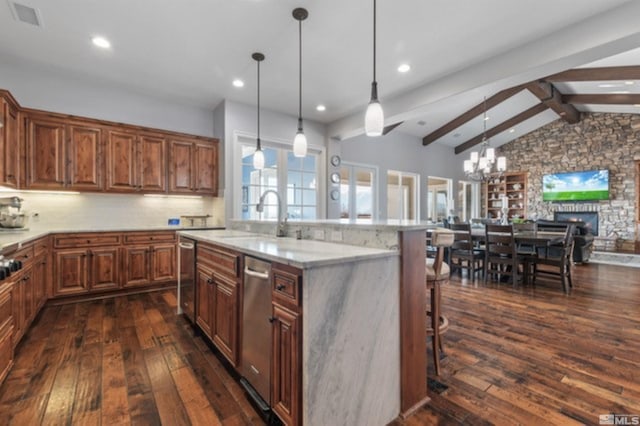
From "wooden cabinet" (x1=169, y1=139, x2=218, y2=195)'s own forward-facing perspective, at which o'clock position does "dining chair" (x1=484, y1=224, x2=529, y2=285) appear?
The dining chair is roughly at 10 o'clock from the wooden cabinet.

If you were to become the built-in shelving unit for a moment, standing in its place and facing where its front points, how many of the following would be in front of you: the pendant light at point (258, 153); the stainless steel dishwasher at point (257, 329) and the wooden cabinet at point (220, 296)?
3

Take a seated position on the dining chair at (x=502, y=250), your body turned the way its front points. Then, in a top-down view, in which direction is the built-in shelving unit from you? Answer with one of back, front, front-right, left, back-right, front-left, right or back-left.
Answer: front-left

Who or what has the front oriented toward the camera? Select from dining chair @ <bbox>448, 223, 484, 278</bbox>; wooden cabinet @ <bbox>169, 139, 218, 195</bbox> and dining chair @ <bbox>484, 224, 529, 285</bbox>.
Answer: the wooden cabinet

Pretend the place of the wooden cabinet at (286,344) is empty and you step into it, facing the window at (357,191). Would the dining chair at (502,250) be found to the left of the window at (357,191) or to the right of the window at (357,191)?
right

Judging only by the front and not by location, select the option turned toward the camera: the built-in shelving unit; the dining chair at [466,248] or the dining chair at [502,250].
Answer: the built-in shelving unit

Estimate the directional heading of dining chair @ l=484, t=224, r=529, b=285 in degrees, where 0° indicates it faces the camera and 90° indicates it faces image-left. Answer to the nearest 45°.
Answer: approximately 225°
